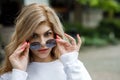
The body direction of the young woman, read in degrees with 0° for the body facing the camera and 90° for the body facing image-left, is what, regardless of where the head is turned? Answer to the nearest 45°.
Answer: approximately 0°
